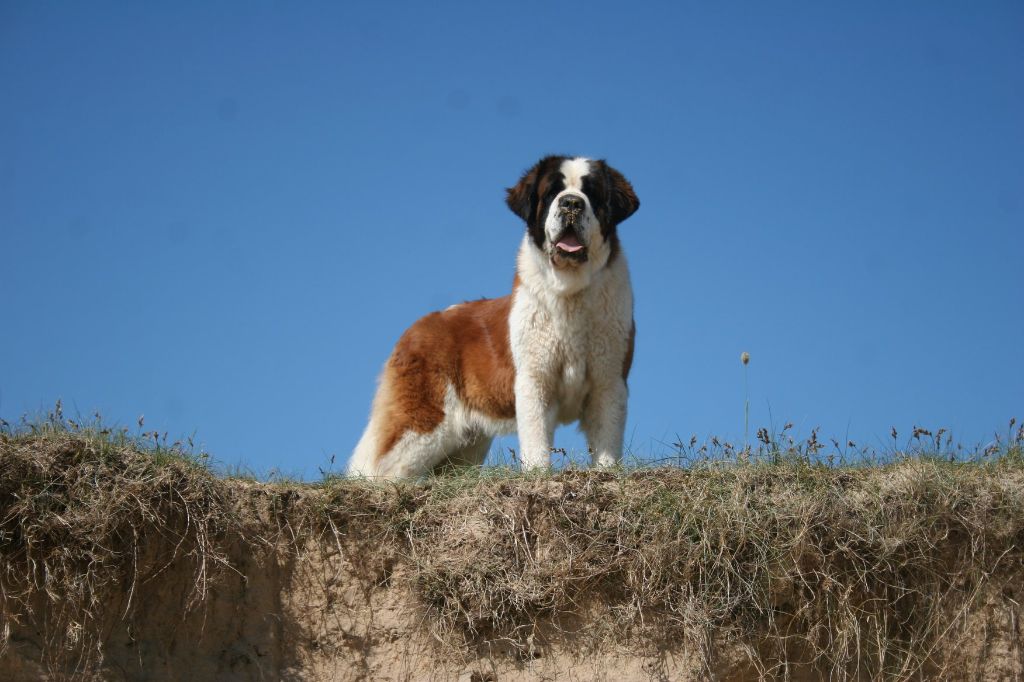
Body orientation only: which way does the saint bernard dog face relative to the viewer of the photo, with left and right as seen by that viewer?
facing the viewer and to the right of the viewer
